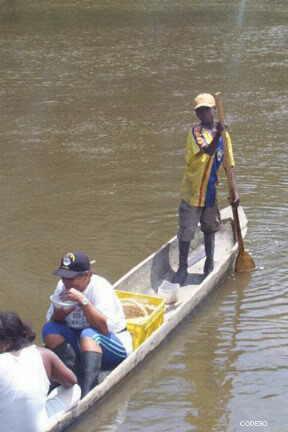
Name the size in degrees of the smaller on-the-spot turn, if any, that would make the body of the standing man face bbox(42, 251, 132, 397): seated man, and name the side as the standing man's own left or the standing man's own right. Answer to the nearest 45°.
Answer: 0° — they already face them

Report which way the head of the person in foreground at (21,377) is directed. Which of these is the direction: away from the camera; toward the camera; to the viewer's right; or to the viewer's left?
away from the camera

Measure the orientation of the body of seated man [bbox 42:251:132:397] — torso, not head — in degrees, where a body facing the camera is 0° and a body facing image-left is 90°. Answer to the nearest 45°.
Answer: approximately 45°

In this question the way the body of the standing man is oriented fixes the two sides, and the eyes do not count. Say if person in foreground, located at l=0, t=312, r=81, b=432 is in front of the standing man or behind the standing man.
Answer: in front

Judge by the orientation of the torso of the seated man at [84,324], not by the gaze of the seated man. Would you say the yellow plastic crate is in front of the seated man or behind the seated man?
behind

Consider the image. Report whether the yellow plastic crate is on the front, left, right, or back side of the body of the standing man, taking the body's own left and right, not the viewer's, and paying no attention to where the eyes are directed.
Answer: front

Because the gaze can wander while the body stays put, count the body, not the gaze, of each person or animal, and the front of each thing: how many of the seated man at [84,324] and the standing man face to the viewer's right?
0

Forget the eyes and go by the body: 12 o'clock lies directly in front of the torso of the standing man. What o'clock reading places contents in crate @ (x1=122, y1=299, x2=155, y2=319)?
The contents in crate is roughly at 1 o'clock from the standing man.

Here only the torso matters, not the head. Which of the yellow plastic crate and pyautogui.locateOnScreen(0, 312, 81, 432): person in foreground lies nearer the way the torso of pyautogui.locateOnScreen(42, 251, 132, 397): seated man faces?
the person in foreground

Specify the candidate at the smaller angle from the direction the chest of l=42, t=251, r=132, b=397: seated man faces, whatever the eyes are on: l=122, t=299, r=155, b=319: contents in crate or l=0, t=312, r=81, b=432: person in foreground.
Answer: the person in foreground
